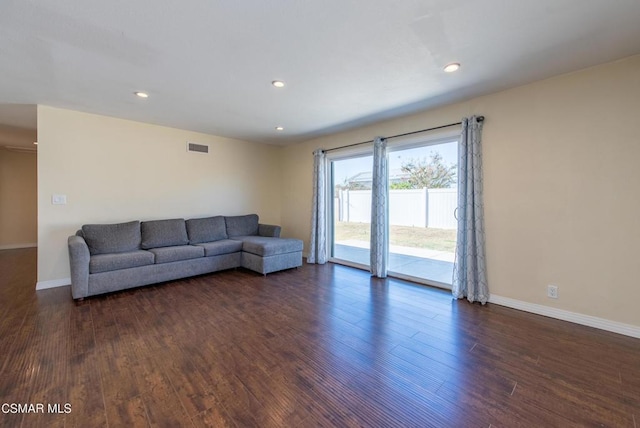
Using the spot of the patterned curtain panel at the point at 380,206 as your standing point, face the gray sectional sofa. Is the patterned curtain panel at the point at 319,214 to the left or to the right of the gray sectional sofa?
right

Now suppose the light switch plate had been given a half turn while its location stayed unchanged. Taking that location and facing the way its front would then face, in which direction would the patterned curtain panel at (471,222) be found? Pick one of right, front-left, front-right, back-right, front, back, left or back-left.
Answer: back-right

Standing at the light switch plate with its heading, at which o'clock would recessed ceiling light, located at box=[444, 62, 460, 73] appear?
The recessed ceiling light is roughly at 11 o'clock from the light switch plate.

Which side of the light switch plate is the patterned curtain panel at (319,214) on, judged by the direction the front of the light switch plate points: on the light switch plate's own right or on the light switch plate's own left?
on the light switch plate's own left

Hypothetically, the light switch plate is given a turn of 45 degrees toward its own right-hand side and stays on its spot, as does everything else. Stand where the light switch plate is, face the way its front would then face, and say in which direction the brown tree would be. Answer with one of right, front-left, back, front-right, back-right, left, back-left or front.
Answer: left

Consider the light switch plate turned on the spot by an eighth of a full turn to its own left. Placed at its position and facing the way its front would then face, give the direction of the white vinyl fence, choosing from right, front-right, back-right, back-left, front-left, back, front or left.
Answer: front

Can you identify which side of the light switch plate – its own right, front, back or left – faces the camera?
front
